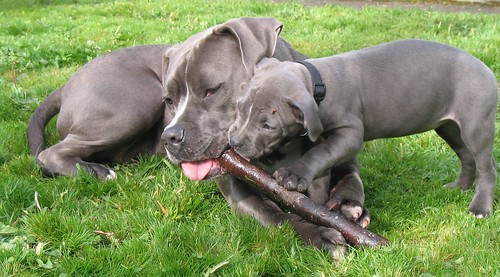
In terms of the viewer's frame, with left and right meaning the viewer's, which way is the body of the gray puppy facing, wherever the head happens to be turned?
facing to the left of the viewer

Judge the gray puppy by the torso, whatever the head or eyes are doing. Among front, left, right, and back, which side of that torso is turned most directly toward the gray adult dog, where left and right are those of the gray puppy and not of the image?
front
